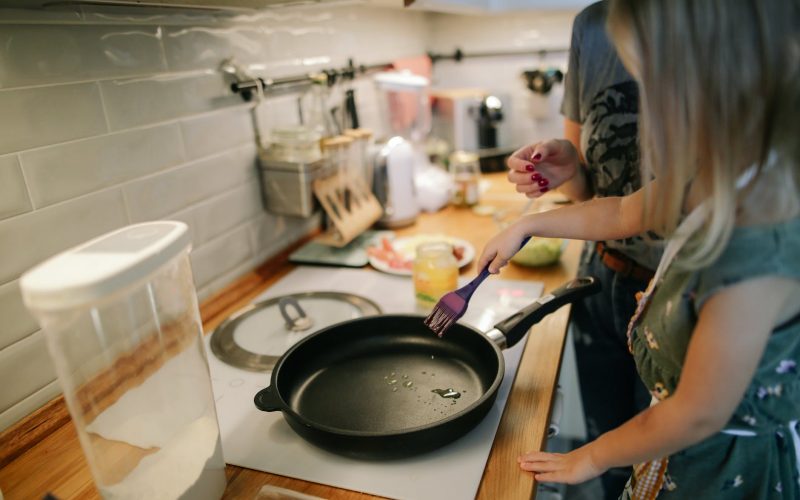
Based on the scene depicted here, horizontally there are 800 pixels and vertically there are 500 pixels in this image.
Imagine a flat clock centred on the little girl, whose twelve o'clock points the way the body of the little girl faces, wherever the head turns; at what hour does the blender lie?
The blender is roughly at 2 o'clock from the little girl.

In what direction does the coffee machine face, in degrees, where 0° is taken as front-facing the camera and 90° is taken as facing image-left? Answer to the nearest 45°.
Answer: approximately 315°

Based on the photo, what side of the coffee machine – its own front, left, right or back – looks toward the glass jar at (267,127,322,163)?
right

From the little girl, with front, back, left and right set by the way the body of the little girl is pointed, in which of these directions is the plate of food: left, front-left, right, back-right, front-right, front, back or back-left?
front-right

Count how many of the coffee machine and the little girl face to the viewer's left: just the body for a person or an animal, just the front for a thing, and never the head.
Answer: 1

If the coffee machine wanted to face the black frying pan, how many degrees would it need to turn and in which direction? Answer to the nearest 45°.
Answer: approximately 45° to its right

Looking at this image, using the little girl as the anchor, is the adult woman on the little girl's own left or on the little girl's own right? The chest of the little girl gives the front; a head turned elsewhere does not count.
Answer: on the little girl's own right

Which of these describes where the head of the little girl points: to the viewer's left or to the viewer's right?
to the viewer's left

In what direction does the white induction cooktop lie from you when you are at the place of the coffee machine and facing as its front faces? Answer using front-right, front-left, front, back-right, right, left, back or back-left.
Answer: front-right

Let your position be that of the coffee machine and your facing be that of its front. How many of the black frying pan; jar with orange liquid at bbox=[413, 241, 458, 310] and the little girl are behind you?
0

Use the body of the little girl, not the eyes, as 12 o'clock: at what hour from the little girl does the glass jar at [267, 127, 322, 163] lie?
The glass jar is roughly at 1 o'clock from the little girl.

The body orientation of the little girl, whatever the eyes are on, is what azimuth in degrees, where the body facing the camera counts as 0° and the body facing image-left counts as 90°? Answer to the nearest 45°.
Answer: approximately 90°
